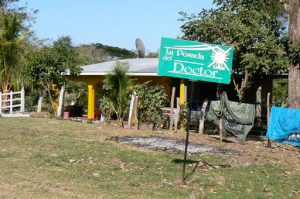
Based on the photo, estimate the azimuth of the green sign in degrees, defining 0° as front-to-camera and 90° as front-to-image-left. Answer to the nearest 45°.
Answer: approximately 0°

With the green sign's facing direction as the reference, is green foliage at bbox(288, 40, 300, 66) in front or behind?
behind

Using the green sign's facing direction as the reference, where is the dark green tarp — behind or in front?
behind

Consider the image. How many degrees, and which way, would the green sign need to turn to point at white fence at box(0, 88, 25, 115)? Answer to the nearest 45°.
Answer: approximately 135° to its right

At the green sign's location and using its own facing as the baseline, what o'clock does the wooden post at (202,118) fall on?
The wooden post is roughly at 6 o'clock from the green sign.

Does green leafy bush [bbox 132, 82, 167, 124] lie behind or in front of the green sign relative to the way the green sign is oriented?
behind

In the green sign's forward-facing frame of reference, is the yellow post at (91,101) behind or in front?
behind

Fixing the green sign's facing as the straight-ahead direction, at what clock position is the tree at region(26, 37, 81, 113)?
The tree is roughly at 5 o'clock from the green sign.

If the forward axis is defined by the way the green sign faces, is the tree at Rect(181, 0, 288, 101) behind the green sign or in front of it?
behind

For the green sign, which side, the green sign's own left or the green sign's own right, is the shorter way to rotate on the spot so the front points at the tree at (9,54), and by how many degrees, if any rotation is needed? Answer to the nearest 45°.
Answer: approximately 135° to the green sign's own right
